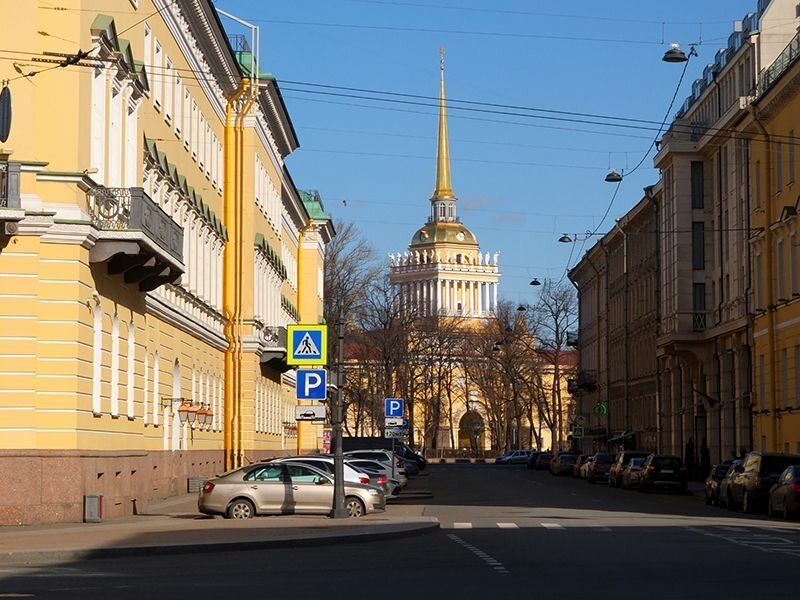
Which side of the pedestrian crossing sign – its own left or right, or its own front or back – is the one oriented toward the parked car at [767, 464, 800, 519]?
left

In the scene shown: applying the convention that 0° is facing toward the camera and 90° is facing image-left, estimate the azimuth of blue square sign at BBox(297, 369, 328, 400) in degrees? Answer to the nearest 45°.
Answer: approximately 0°

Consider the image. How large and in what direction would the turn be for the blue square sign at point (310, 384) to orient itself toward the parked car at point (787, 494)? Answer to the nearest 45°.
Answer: approximately 90° to its left

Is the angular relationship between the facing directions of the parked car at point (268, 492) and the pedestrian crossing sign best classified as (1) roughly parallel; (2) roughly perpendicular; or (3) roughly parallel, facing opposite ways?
roughly perpendicular

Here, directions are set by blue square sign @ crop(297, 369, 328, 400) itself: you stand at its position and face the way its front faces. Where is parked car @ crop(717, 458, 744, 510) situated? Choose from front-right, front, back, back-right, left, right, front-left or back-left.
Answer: back-left

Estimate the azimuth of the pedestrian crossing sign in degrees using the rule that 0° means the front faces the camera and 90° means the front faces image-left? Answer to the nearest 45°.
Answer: approximately 0°

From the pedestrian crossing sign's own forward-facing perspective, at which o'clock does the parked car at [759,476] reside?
The parked car is roughly at 8 o'clock from the pedestrian crossing sign.
